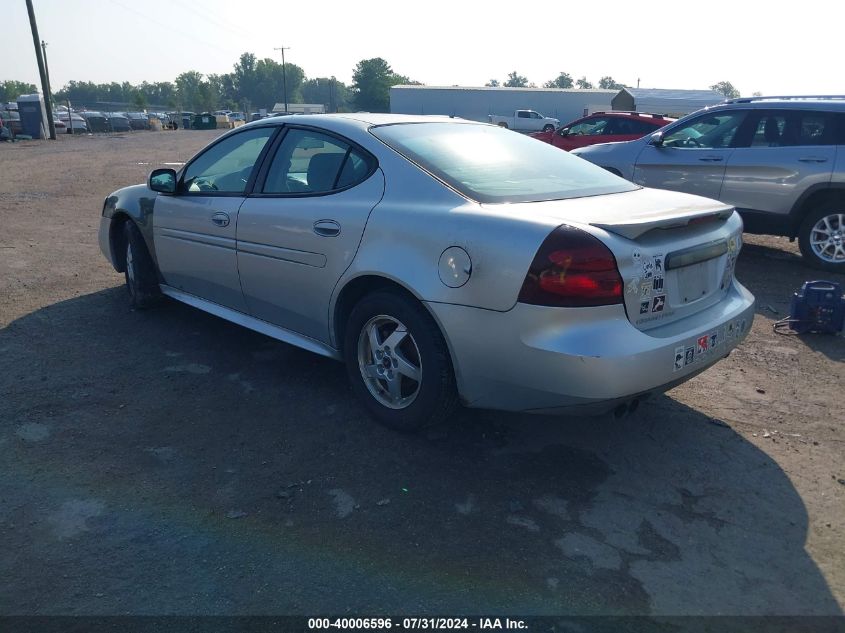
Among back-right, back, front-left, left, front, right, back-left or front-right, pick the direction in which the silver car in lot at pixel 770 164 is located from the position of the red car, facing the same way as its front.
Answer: left

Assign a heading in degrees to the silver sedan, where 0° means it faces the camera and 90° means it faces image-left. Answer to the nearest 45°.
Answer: approximately 135°

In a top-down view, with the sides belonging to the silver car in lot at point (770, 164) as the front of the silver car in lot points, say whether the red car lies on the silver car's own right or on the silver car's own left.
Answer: on the silver car's own right

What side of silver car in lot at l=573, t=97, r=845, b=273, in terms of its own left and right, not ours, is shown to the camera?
left

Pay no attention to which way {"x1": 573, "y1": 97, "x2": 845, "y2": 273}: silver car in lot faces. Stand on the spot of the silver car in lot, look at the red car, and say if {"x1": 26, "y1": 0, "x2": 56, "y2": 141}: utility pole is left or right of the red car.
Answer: left

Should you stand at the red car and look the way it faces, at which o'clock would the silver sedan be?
The silver sedan is roughly at 9 o'clock from the red car.

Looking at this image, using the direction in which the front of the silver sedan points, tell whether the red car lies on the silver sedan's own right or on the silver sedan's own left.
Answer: on the silver sedan's own right

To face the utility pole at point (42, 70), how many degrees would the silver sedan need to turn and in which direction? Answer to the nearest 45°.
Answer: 0° — it already faces it

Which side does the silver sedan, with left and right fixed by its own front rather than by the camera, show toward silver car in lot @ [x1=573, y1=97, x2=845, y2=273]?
right

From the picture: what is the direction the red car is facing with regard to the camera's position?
facing to the left of the viewer

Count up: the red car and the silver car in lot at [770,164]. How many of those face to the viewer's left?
2
